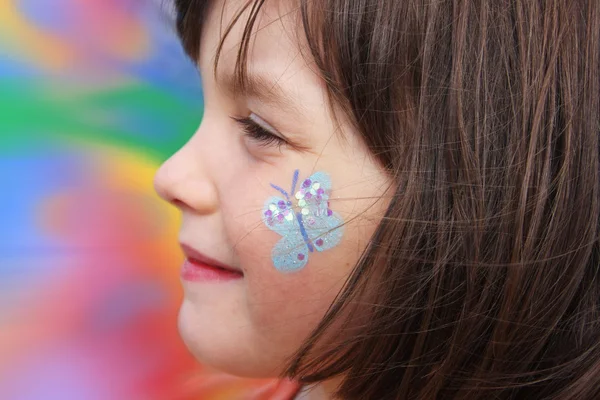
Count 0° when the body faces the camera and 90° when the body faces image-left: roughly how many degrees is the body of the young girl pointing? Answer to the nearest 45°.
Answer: approximately 90°

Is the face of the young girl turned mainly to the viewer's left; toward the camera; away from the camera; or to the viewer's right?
to the viewer's left
